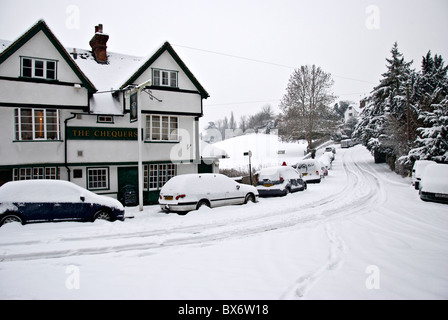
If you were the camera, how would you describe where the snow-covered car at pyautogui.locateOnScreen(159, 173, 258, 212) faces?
facing away from the viewer and to the right of the viewer

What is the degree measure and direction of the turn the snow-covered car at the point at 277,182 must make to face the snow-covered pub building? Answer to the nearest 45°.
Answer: approximately 135° to its left

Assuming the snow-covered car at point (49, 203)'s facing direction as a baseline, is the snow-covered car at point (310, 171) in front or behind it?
in front

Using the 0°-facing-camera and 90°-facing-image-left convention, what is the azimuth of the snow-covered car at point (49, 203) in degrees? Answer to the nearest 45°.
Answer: approximately 270°

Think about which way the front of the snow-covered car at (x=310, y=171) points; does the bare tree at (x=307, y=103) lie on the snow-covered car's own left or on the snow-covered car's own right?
on the snow-covered car's own left

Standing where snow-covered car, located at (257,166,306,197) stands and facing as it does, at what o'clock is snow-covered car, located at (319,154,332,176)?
snow-covered car, located at (319,154,332,176) is roughly at 11 o'clock from snow-covered car, located at (257,166,306,197).

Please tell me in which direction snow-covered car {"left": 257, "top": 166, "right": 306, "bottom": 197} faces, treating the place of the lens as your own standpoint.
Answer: facing away from the viewer and to the right of the viewer

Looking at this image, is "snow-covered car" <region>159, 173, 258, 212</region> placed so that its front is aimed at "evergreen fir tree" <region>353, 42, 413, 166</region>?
yes

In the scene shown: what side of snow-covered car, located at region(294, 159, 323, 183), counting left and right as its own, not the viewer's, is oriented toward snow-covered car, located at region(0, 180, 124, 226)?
back

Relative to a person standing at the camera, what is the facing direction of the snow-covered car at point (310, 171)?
facing away from the viewer and to the right of the viewer
